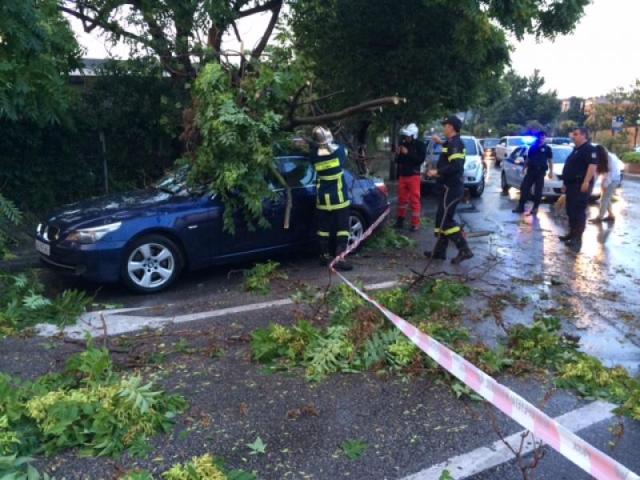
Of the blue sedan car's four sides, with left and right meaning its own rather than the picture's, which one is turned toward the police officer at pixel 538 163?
back

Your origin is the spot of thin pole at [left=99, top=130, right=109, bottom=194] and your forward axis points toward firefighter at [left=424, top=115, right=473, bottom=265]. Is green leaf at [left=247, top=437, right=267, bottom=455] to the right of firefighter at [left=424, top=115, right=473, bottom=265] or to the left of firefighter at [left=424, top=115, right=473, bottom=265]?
right

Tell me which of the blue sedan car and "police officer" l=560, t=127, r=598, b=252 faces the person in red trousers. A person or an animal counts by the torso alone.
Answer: the police officer

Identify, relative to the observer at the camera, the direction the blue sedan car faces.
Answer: facing the viewer and to the left of the viewer

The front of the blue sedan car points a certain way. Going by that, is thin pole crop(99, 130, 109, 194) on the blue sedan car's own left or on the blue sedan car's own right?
on the blue sedan car's own right

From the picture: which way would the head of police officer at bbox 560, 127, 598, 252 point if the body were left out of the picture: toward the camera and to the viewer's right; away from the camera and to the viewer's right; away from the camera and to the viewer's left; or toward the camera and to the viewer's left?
toward the camera and to the viewer's left

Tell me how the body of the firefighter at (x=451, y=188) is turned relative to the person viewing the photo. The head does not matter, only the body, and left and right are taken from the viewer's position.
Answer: facing to the left of the viewer

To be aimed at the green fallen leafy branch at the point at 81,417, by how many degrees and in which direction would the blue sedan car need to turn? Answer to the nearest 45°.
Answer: approximately 45° to its left

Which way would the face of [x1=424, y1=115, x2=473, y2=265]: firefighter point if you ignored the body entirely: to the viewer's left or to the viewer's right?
to the viewer's left

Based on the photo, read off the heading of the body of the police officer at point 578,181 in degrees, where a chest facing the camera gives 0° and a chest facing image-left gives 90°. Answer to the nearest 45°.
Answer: approximately 90°
